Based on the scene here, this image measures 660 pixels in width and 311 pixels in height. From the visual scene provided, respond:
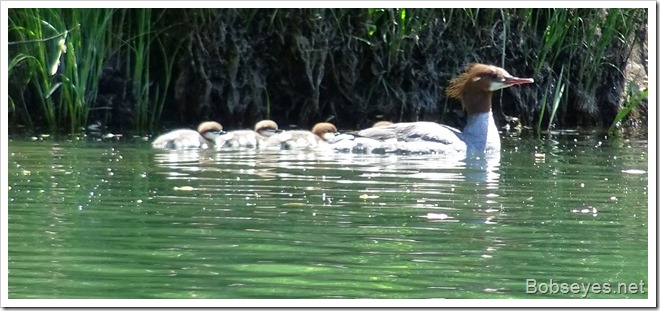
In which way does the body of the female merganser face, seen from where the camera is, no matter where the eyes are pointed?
to the viewer's right

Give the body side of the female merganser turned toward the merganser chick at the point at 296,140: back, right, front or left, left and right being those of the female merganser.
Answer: back

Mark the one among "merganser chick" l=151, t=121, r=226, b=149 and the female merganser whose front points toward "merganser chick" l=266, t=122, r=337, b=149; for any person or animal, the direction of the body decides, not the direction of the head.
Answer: "merganser chick" l=151, t=121, r=226, b=149

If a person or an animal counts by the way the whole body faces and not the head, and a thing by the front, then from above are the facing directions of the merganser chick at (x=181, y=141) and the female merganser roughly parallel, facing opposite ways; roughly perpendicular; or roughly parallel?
roughly parallel

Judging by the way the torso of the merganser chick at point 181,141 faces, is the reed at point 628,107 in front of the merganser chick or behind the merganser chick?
in front

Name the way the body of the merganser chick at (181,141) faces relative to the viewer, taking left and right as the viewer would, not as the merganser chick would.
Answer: facing to the right of the viewer

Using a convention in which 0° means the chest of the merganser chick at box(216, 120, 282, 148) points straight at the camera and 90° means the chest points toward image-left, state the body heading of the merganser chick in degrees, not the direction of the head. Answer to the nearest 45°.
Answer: approximately 270°

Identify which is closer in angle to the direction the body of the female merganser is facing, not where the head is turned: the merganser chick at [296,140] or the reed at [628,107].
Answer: the reed

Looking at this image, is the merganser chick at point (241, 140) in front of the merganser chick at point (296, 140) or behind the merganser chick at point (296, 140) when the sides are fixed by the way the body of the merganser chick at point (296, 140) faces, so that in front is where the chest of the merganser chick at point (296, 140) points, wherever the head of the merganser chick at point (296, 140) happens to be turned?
behind

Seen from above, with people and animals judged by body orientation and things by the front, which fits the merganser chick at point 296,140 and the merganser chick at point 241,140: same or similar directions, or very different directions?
same or similar directions

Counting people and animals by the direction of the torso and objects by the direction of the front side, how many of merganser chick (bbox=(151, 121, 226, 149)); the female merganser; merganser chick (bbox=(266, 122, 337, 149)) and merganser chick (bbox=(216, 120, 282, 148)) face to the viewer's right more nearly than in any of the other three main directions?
4

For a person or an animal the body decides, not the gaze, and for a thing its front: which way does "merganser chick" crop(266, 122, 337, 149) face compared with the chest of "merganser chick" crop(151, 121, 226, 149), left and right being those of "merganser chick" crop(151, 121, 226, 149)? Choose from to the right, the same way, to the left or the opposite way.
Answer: the same way

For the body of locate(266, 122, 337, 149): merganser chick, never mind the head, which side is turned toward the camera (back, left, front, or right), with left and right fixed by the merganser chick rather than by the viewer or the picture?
right

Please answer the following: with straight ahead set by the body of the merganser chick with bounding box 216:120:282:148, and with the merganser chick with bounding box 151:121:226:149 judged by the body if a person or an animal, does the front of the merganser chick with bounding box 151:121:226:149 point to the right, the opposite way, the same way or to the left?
the same way
